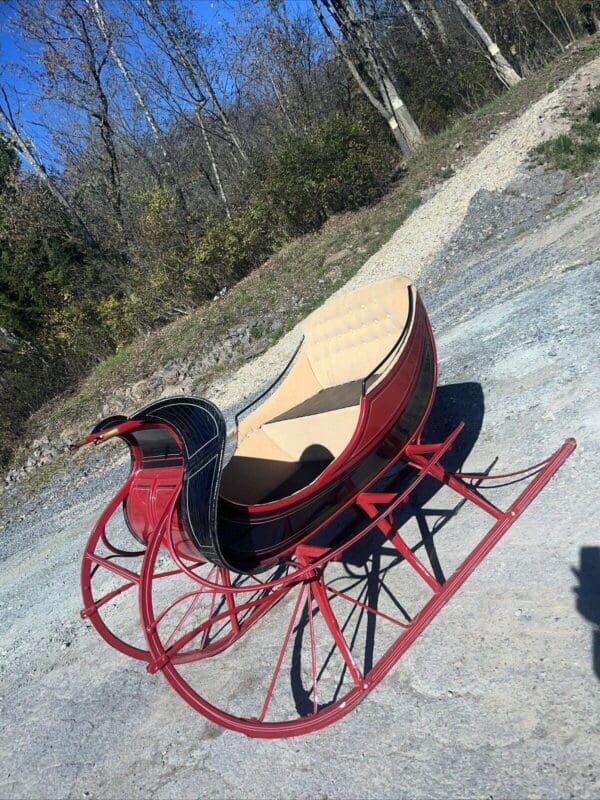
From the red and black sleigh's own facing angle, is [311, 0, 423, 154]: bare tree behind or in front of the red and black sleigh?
behind

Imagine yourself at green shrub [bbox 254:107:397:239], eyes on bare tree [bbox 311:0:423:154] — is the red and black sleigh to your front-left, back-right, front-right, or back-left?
back-right

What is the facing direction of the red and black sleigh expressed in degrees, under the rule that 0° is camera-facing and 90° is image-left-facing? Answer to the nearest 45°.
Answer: approximately 45°

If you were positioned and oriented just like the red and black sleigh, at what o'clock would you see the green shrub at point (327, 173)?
The green shrub is roughly at 5 o'clock from the red and black sleigh.

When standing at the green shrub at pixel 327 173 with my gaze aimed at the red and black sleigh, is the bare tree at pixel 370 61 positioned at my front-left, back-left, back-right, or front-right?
back-left
